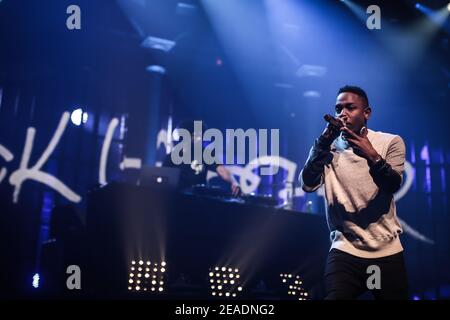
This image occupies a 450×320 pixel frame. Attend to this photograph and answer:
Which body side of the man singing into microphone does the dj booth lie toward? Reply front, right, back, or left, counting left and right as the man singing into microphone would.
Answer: right

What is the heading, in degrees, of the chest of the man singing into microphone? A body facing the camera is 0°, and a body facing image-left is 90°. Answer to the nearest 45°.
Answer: approximately 45°

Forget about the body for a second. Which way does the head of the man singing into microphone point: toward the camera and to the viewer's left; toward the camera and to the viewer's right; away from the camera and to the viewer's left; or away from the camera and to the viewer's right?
toward the camera and to the viewer's left
